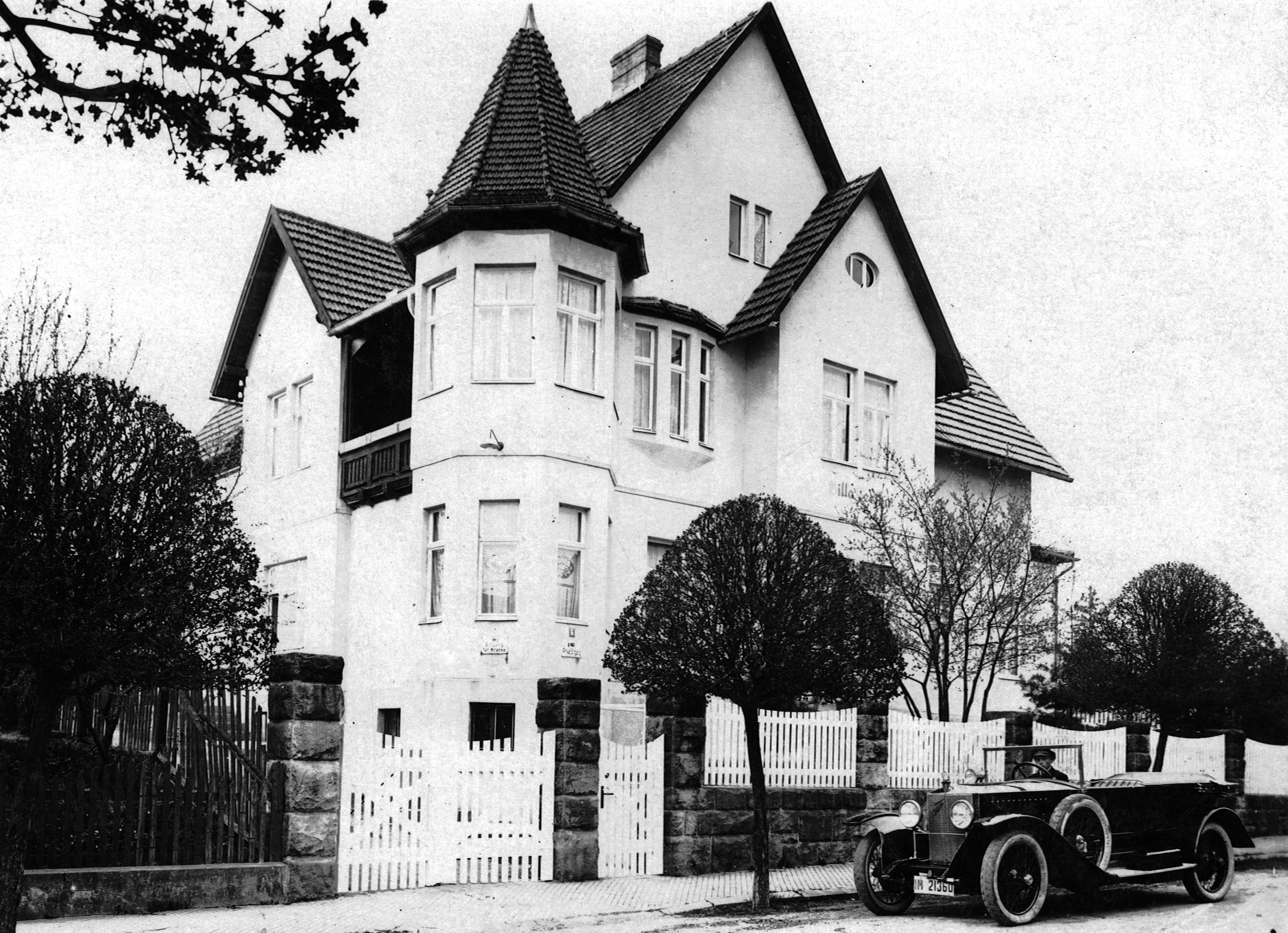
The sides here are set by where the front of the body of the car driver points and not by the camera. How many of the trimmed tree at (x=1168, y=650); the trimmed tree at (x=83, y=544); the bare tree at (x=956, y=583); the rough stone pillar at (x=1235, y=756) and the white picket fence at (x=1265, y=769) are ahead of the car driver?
1

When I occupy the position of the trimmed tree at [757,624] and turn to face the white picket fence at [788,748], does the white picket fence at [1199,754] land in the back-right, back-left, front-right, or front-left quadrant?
front-right

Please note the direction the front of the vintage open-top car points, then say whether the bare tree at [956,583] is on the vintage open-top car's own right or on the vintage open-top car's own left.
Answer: on the vintage open-top car's own right

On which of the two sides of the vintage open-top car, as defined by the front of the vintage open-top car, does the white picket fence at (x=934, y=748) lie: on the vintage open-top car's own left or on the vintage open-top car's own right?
on the vintage open-top car's own right

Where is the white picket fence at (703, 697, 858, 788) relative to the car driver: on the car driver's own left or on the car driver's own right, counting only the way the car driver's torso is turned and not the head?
on the car driver's own right

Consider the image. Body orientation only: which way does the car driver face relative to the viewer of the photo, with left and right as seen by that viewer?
facing the viewer and to the left of the viewer

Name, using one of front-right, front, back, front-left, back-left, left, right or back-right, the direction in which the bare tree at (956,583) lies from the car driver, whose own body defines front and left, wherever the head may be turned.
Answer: back-right

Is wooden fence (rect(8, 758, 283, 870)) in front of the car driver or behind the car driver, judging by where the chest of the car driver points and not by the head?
in front

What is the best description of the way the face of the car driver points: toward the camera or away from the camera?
toward the camera

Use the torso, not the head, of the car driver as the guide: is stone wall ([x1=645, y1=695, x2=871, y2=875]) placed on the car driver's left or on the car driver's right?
on the car driver's right

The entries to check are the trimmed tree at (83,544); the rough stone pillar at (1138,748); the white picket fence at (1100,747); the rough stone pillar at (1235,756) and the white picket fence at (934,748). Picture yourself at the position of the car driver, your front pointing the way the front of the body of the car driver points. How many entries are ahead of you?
1
